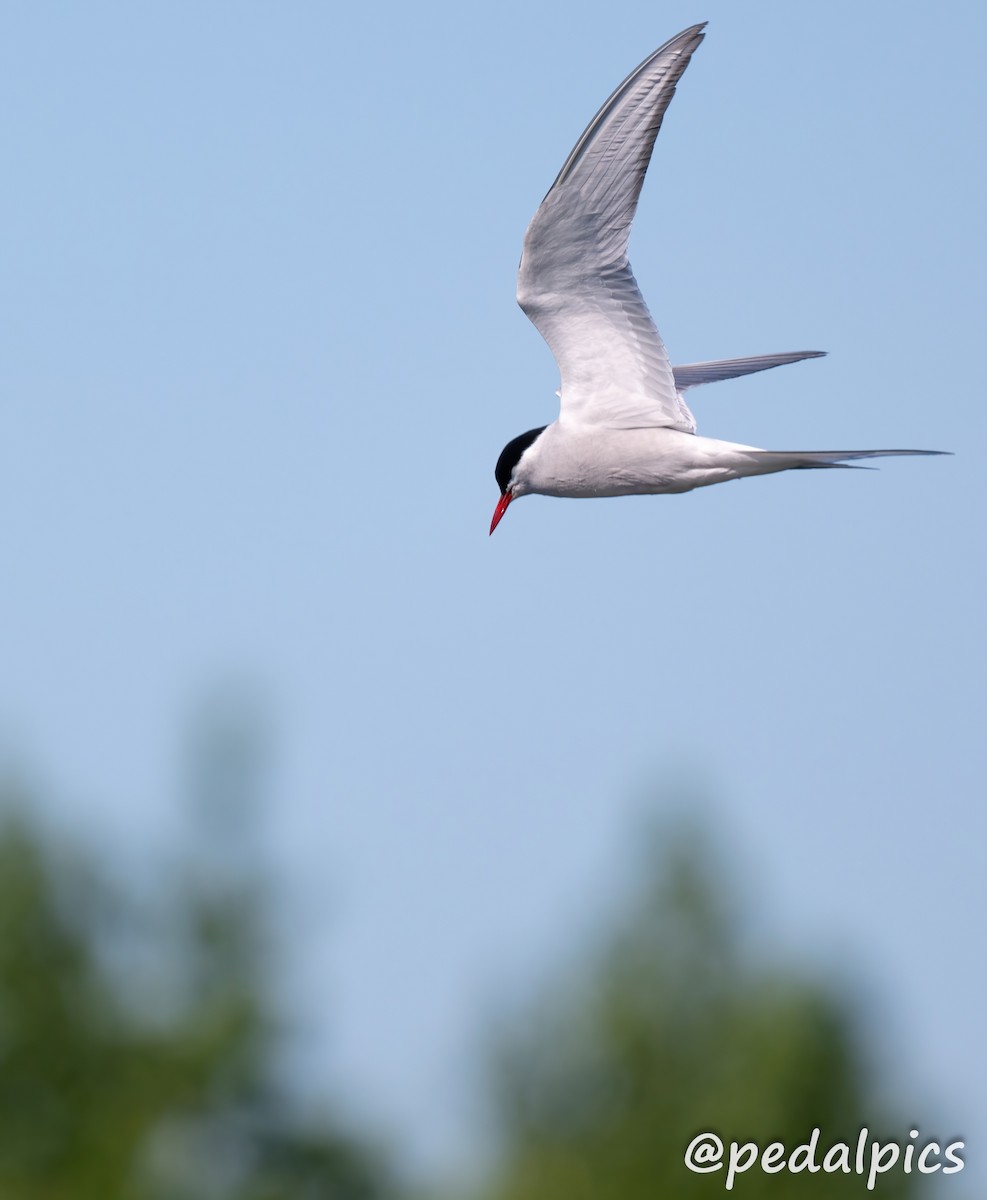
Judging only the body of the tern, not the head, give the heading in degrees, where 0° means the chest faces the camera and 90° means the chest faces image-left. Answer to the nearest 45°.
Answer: approximately 90°

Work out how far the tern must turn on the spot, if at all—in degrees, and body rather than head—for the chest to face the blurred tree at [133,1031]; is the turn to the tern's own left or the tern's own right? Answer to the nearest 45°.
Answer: approximately 45° to the tern's own right
